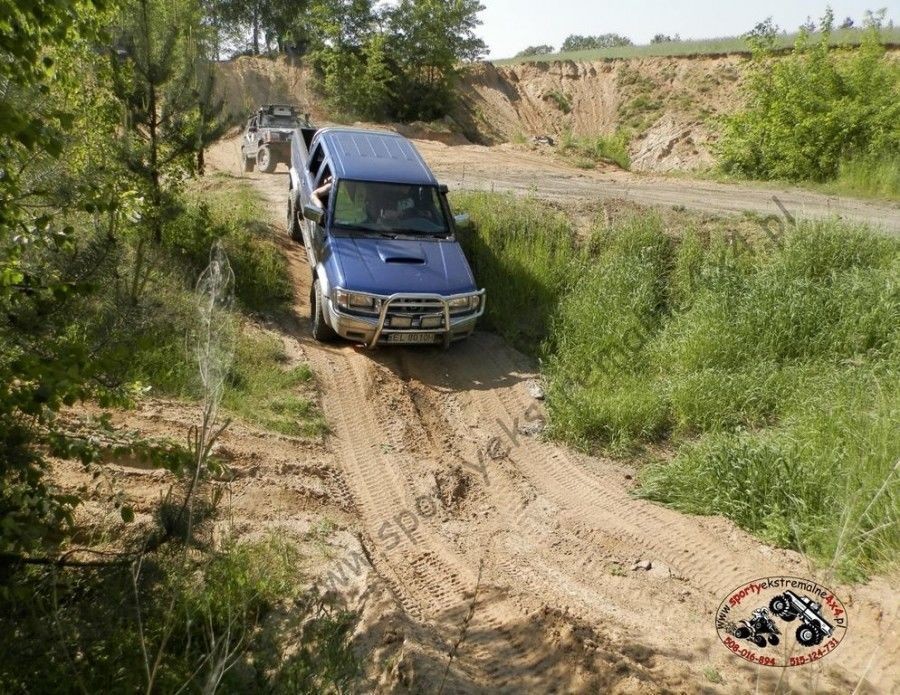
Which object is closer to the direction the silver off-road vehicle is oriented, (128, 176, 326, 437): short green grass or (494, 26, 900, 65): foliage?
the short green grass

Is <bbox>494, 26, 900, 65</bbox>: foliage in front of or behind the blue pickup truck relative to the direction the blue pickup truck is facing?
behind

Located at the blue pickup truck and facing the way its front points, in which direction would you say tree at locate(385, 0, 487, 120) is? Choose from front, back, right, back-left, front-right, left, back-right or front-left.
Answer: back

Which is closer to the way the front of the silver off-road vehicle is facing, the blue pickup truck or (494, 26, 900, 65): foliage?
the blue pickup truck

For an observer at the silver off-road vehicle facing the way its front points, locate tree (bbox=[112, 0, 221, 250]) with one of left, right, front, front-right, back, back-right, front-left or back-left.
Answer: front-right

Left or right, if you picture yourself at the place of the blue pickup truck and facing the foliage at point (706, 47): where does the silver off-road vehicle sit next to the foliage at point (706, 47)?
left

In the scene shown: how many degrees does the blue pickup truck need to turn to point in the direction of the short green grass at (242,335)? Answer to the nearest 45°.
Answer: approximately 45° to its right

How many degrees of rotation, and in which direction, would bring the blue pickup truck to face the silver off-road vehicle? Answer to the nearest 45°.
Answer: approximately 180°

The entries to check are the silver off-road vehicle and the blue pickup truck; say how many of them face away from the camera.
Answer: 0

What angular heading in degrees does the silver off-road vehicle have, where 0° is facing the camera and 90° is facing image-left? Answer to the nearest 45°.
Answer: approximately 315°

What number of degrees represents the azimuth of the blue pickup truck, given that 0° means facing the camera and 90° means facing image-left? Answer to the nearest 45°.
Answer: approximately 0°
